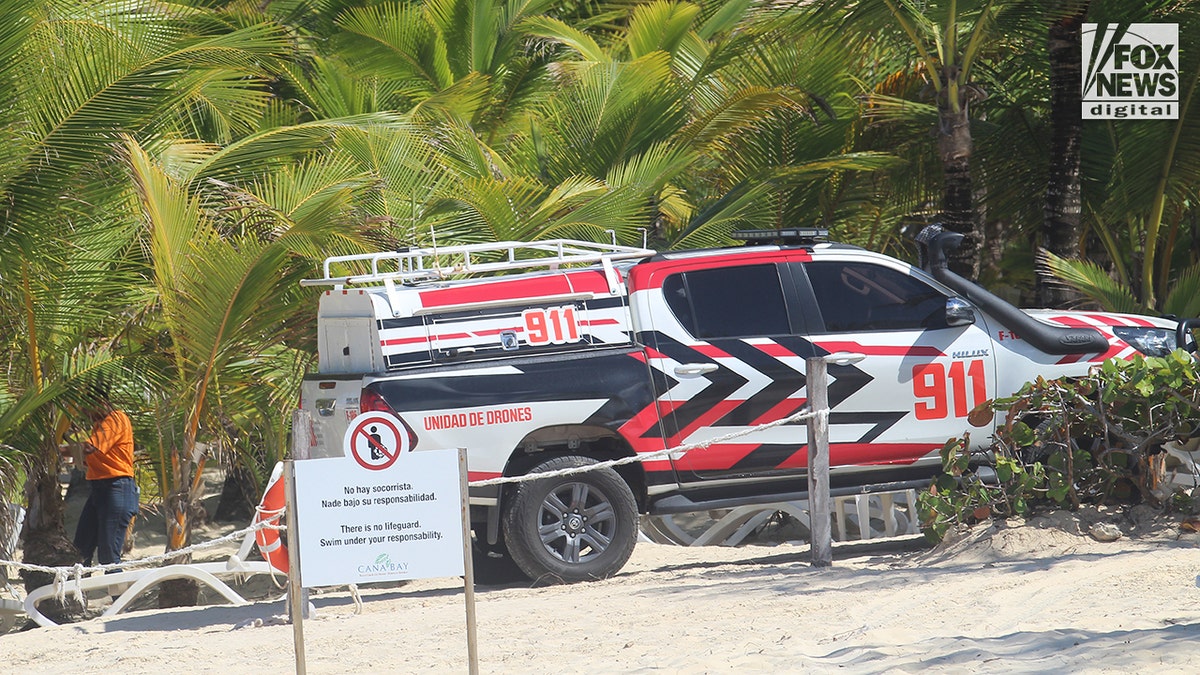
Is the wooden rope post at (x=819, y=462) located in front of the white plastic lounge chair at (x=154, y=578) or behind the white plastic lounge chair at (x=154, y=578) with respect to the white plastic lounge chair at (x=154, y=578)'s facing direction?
behind

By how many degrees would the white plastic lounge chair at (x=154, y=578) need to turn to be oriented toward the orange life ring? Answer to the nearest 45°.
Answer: approximately 135° to its left

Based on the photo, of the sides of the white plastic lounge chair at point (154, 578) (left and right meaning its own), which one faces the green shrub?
back

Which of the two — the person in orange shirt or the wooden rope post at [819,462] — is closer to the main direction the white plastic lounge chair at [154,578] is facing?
the person in orange shirt

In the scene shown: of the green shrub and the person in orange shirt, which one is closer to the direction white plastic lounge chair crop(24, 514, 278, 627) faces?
the person in orange shirt

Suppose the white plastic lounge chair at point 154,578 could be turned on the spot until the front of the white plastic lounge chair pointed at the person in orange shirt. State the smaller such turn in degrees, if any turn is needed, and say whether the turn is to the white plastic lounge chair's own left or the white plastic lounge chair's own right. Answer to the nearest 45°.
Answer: approximately 90° to the white plastic lounge chair's own right

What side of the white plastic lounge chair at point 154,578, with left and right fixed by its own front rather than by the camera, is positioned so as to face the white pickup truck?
back

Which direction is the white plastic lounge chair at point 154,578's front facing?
to the viewer's left
